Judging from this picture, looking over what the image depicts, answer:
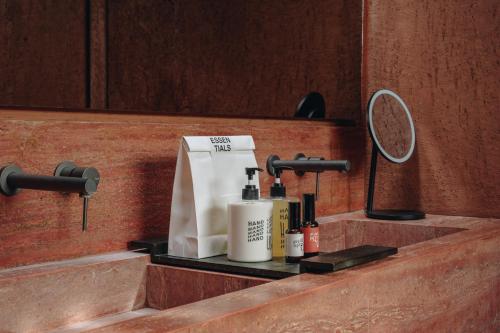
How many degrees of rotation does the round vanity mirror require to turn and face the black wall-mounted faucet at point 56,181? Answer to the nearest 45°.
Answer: approximately 90° to its right

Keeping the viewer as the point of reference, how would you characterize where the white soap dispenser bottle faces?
facing the viewer and to the right of the viewer

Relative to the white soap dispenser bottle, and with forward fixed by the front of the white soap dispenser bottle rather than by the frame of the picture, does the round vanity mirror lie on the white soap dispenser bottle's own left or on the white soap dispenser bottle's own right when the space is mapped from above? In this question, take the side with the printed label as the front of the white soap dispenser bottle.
on the white soap dispenser bottle's own left

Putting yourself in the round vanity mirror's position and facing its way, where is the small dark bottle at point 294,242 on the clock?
The small dark bottle is roughly at 2 o'clock from the round vanity mirror.

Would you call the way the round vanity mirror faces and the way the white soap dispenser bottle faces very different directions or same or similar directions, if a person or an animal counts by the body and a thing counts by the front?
same or similar directions

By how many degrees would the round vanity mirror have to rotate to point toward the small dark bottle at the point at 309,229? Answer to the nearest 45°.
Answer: approximately 45° to its right

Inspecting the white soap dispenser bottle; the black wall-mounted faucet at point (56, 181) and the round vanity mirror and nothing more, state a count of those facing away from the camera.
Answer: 0

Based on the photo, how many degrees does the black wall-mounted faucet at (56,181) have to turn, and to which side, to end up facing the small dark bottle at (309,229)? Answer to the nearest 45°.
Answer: approximately 45° to its left

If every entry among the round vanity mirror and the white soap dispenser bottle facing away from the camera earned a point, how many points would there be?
0

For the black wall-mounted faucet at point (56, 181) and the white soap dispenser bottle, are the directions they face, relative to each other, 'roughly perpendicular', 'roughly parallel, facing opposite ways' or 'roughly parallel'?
roughly parallel
